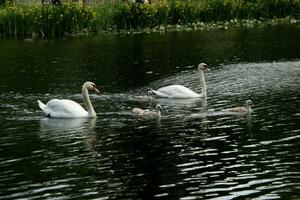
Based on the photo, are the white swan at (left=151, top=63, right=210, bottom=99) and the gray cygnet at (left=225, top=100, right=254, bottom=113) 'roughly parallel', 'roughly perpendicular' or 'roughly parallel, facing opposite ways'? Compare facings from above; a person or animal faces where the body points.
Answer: roughly parallel

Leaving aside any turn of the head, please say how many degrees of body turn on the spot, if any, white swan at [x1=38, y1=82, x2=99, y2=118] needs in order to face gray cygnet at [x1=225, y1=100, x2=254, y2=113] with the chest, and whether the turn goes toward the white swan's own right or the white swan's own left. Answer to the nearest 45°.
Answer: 0° — it already faces it

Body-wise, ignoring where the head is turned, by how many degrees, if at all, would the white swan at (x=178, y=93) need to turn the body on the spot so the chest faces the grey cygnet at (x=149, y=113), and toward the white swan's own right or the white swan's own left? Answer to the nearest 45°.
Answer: approximately 90° to the white swan's own right

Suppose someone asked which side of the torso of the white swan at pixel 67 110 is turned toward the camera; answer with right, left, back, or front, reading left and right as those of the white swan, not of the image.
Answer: right

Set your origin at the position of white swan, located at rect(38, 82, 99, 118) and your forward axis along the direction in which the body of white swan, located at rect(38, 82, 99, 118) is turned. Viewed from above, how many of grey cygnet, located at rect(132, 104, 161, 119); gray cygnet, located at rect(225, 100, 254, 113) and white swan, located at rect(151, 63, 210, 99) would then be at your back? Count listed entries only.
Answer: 0

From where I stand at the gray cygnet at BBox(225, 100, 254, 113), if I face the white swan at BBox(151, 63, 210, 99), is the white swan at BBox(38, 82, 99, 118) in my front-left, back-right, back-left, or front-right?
front-left

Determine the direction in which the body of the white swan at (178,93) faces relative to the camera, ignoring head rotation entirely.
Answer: to the viewer's right

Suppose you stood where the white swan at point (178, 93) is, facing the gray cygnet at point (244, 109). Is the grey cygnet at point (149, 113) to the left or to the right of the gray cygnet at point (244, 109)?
right

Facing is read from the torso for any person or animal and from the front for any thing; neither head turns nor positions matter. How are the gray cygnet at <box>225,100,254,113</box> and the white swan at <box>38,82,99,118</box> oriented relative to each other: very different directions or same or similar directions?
same or similar directions

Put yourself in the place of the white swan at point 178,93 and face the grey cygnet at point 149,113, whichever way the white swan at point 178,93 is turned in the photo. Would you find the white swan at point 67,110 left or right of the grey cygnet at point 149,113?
right

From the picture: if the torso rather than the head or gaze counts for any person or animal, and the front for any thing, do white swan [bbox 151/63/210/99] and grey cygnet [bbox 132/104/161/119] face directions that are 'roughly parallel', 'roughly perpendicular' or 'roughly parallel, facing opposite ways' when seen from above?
roughly parallel

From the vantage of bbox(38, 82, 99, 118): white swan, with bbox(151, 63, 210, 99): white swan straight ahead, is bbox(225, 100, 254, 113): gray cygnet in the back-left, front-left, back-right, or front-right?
front-right

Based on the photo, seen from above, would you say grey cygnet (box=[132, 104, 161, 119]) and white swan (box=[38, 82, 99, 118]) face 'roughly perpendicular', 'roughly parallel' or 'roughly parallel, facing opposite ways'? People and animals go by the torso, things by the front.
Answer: roughly parallel
